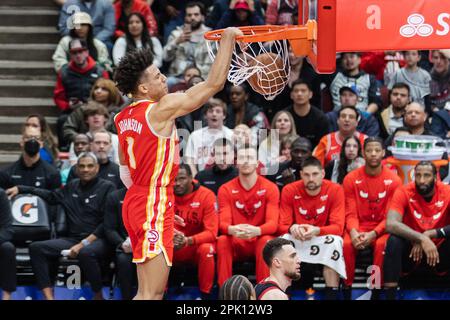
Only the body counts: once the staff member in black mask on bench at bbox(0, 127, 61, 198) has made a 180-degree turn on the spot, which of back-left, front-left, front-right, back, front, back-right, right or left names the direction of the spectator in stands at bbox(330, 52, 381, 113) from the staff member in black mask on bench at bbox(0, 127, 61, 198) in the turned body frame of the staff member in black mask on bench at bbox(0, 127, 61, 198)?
right

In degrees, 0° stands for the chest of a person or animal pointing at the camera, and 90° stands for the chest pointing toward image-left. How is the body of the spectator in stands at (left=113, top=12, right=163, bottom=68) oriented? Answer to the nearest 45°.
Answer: approximately 0°

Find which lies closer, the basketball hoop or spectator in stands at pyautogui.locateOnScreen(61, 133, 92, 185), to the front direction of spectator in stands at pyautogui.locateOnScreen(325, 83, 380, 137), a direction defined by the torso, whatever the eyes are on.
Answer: the basketball hoop

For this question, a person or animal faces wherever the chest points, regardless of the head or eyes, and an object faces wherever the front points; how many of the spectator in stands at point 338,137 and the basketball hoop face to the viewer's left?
1

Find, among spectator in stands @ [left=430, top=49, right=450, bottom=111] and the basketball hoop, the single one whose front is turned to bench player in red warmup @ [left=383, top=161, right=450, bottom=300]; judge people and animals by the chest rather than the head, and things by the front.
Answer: the spectator in stands

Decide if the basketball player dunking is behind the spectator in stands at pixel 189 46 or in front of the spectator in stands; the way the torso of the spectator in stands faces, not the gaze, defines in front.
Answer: in front

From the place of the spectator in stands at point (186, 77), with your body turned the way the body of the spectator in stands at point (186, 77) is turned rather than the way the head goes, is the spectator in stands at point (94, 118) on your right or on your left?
on your right
